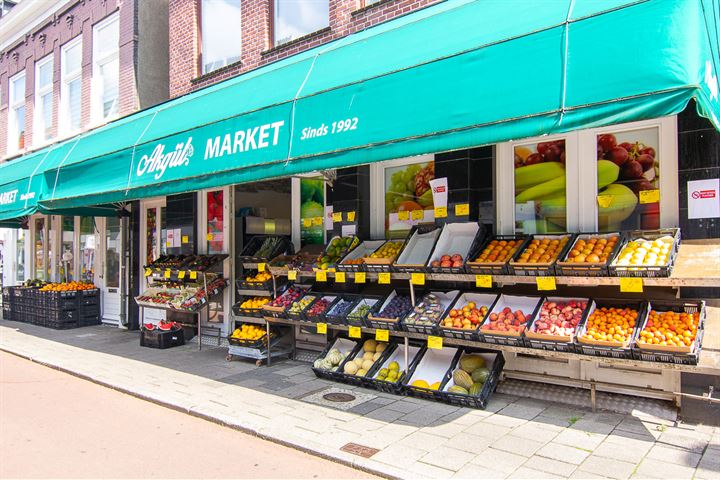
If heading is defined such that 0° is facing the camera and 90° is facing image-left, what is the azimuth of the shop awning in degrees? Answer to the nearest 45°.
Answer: approximately 45°

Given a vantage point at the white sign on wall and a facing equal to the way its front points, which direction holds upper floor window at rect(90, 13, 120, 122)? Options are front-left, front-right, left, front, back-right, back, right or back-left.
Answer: right

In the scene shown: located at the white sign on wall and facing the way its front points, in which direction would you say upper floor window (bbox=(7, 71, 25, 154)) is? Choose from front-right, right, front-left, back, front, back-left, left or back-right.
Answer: right

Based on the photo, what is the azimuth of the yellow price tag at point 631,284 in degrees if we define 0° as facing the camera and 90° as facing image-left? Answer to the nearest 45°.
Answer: approximately 0°

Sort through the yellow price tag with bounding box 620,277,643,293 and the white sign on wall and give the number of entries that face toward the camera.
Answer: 2

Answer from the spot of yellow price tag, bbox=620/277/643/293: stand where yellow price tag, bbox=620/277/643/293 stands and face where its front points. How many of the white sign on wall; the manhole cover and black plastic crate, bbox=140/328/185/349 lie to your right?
2

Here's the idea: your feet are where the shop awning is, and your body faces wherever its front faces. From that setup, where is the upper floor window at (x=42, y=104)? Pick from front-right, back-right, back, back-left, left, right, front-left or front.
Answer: right

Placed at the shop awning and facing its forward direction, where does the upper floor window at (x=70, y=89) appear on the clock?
The upper floor window is roughly at 3 o'clock from the shop awning.

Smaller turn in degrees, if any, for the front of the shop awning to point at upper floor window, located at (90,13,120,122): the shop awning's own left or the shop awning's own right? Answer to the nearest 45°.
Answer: approximately 90° to the shop awning's own right

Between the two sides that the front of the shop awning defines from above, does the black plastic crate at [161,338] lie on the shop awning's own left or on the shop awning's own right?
on the shop awning's own right
